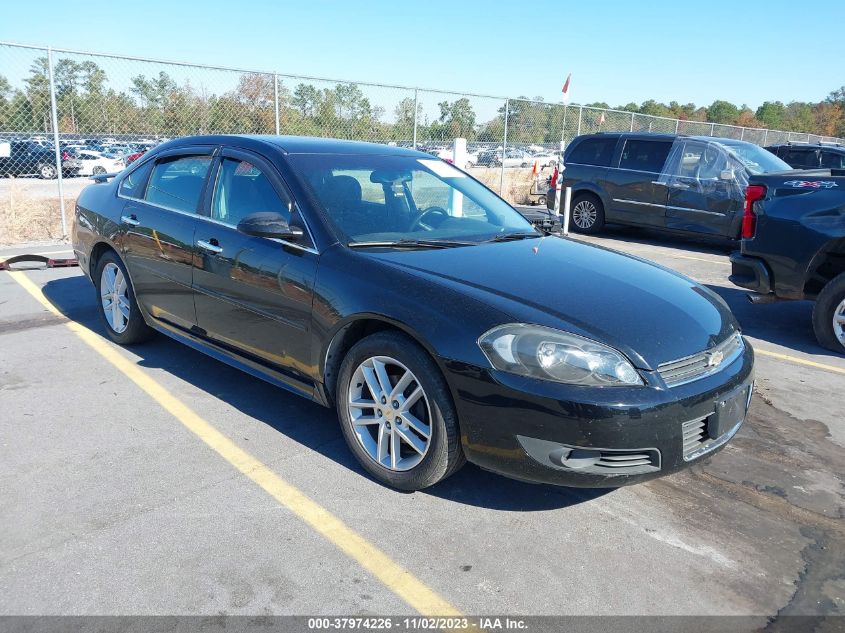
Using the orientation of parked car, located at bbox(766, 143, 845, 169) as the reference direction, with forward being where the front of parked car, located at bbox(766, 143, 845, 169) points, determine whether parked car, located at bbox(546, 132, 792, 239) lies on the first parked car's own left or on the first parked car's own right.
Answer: on the first parked car's own right

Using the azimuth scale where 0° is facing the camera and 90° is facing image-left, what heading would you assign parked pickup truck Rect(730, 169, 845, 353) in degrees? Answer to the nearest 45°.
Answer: approximately 270°

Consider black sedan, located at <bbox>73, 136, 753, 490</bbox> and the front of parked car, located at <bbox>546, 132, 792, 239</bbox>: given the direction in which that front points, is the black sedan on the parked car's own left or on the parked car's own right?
on the parked car's own right

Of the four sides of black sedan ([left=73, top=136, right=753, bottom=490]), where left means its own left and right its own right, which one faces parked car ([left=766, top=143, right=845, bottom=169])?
left

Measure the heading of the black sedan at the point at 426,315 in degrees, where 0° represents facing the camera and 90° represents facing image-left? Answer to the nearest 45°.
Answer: approximately 315°

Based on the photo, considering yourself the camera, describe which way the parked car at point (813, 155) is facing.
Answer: facing to the right of the viewer

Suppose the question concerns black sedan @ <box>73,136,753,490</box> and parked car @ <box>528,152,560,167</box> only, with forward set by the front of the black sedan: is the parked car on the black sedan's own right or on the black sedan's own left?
on the black sedan's own left

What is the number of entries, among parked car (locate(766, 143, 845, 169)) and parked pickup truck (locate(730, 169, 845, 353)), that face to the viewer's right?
2

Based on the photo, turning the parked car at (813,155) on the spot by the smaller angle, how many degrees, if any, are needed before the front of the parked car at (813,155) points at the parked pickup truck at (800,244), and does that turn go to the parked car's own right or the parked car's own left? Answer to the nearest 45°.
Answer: approximately 90° to the parked car's own right

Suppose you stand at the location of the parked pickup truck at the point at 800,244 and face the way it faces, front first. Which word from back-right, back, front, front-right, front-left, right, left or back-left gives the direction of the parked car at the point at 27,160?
back
